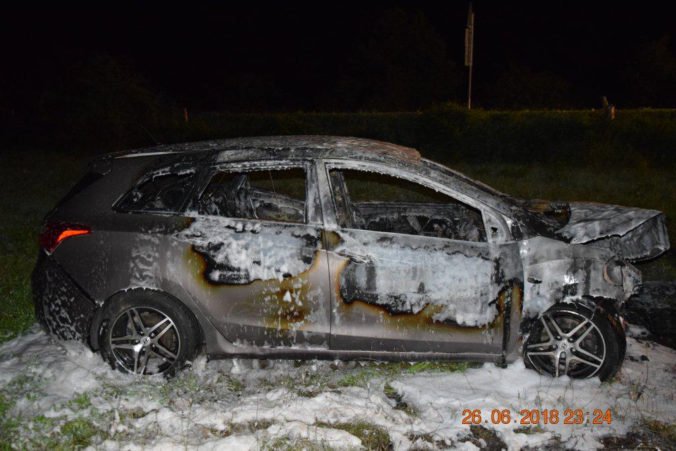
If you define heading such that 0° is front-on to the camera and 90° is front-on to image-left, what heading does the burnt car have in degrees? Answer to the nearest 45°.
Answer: approximately 270°
